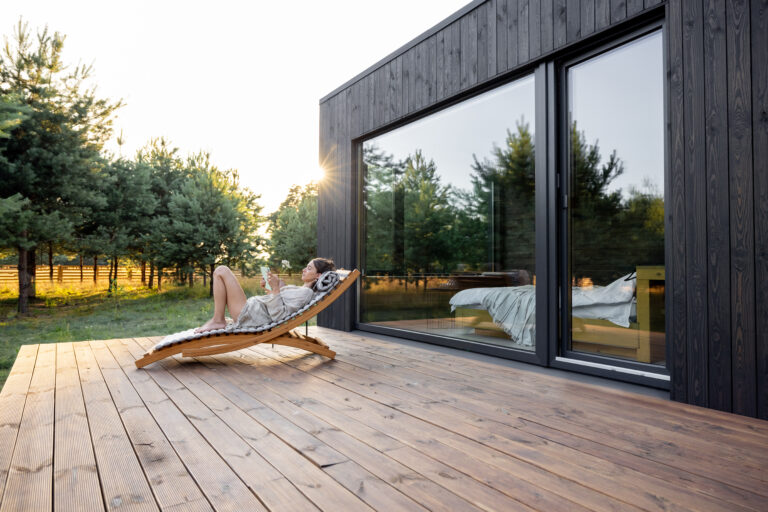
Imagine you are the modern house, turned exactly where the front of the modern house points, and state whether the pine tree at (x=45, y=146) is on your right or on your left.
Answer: on your right

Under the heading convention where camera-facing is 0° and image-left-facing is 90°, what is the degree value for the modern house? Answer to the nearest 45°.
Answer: approximately 45°

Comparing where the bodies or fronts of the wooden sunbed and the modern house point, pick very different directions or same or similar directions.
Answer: same or similar directions

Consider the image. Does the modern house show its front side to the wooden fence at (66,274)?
no

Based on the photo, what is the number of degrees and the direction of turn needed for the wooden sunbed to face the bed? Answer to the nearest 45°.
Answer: approximately 180°

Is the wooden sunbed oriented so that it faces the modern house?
no

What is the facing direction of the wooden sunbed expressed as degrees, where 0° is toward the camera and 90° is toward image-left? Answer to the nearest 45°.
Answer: approximately 90°

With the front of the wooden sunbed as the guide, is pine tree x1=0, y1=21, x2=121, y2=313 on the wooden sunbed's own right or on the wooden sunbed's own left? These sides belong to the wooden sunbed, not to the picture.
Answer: on the wooden sunbed's own right

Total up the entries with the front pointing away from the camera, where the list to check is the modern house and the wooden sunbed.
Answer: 0

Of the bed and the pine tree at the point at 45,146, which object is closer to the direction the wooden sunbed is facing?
the pine tree
